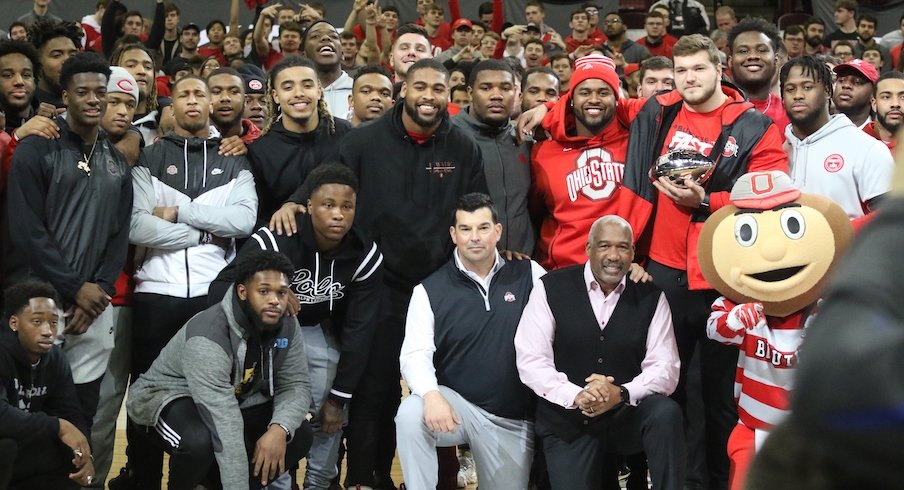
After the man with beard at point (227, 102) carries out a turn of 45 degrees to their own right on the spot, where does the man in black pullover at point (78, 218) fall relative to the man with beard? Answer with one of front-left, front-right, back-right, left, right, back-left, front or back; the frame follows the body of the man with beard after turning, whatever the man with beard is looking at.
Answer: front

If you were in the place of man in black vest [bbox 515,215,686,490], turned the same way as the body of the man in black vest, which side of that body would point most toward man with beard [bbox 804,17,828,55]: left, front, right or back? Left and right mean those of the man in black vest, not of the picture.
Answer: back

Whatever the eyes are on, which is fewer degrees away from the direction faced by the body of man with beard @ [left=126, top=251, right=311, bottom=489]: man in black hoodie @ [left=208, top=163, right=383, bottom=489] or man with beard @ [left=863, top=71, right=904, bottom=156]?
the man with beard

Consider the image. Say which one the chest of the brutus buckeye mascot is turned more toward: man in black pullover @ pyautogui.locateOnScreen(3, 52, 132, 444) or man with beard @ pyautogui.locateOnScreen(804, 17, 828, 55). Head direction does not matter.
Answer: the man in black pullover

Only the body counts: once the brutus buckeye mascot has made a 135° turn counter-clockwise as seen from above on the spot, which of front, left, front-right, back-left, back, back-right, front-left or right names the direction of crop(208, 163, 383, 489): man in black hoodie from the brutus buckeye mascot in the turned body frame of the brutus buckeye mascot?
back-left

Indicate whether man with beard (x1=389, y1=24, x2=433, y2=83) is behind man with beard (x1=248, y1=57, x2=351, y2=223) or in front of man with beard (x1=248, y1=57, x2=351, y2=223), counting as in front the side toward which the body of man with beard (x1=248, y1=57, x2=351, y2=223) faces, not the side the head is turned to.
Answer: behind

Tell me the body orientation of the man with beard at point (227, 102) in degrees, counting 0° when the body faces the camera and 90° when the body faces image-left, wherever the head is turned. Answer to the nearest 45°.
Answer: approximately 0°

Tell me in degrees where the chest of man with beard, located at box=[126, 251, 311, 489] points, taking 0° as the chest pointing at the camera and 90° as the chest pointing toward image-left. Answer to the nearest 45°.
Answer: approximately 315°

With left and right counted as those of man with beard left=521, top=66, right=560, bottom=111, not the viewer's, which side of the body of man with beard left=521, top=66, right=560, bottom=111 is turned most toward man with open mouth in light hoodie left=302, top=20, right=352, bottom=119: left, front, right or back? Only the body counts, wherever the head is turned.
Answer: right
